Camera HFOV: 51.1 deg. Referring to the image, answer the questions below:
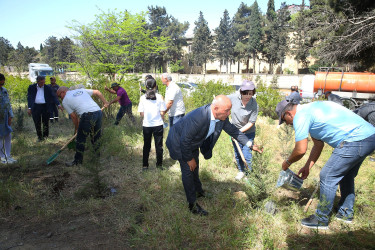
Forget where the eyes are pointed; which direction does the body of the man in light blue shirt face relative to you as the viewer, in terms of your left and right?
facing to the left of the viewer

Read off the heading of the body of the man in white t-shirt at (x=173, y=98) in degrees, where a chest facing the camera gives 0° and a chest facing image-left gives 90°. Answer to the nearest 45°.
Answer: approximately 90°

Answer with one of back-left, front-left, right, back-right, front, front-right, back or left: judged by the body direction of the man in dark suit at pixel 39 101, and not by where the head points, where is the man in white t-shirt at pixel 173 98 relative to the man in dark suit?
front-left

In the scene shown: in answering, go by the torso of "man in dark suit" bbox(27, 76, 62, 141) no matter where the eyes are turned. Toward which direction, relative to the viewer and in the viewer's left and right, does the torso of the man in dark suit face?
facing the viewer

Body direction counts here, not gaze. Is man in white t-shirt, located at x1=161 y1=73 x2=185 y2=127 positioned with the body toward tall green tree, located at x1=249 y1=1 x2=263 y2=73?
no

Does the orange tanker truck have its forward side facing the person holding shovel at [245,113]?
no

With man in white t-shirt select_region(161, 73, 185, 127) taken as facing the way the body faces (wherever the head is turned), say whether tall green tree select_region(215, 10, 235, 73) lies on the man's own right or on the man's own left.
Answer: on the man's own right
